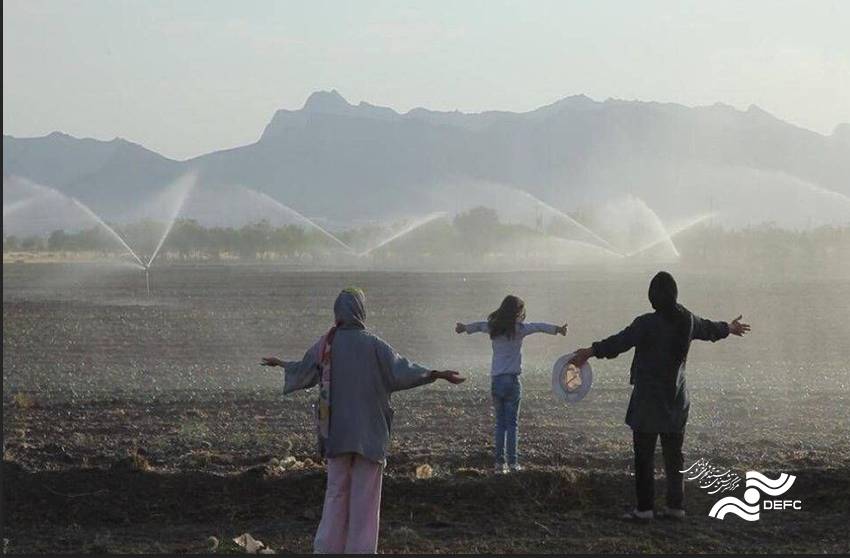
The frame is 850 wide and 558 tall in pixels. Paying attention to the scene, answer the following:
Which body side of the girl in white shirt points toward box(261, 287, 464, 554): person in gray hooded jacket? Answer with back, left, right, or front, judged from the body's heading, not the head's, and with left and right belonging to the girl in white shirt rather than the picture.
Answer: back

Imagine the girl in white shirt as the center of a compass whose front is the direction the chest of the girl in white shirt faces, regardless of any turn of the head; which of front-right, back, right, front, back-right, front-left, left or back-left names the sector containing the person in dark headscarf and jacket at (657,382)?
back-right

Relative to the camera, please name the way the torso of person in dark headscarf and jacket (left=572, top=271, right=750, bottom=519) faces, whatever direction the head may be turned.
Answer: away from the camera

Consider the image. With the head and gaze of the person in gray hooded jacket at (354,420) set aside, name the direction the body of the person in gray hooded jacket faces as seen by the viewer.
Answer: away from the camera

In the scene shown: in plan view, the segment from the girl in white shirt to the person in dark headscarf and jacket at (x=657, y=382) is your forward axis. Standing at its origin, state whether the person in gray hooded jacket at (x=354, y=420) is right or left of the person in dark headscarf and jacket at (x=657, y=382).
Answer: right

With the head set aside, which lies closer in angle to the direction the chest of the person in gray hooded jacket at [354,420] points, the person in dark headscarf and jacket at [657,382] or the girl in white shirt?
the girl in white shirt

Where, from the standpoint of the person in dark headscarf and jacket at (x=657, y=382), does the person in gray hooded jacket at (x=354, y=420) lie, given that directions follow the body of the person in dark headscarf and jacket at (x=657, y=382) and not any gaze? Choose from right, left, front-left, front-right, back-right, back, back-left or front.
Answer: back-left

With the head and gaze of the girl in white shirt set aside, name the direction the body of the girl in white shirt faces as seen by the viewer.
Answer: away from the camera

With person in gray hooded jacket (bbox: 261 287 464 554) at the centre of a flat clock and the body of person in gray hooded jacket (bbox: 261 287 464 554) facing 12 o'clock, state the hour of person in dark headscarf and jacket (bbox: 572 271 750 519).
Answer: person in dark headscarf and jacket (bbox: 572 271 750 519) is roughly at 2 o'clock from person in gray hooded jacket (bbox: 261 287 464 554).

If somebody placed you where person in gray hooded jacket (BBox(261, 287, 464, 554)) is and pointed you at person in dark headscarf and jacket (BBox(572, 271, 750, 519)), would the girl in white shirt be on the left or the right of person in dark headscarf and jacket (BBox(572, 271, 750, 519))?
left

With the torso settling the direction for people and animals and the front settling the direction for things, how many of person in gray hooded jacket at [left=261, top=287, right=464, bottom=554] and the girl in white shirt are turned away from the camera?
2
